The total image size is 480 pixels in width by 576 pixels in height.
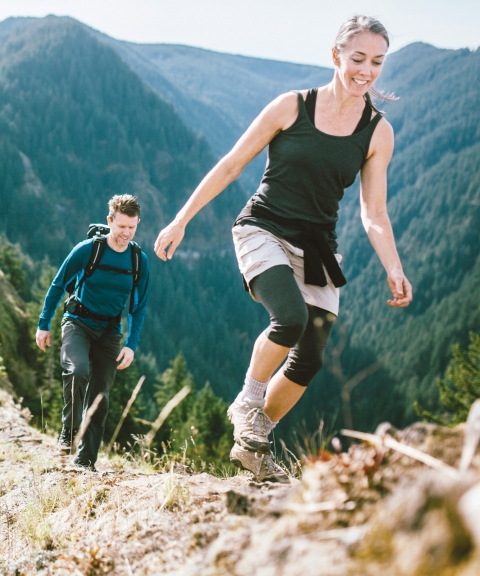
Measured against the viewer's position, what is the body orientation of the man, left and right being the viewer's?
facing the viewer and to the right of the viewer

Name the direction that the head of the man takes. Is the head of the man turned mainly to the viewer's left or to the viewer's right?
to the viewer's right

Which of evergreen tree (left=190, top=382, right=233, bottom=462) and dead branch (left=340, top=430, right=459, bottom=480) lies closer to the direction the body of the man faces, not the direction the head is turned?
the dead branch

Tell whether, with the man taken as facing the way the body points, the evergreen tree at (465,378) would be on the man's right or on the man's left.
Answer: on the man's left

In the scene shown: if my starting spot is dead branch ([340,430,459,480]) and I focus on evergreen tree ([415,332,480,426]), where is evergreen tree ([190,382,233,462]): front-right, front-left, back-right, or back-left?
front-left

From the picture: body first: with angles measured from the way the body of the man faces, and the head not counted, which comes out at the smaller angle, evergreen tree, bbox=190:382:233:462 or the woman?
the woman

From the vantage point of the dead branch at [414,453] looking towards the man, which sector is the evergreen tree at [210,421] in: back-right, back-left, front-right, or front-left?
front-right

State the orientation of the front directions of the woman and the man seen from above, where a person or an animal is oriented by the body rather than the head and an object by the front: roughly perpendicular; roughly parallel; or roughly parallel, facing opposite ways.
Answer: roughly parallel

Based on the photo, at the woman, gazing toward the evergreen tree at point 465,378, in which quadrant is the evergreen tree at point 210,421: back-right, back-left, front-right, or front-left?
front-left

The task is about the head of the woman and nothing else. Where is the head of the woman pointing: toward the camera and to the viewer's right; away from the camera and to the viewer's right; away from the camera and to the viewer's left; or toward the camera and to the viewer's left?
toward the camera and to the viewer's right
